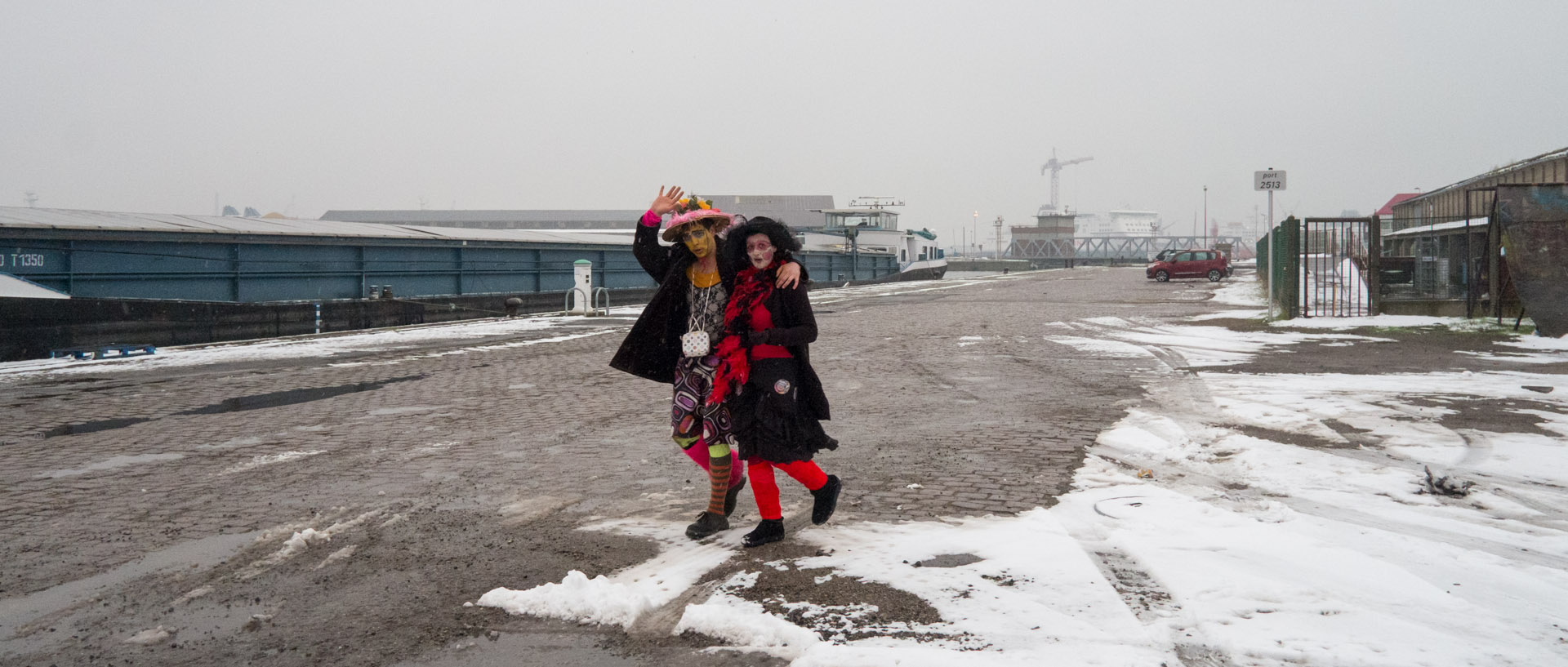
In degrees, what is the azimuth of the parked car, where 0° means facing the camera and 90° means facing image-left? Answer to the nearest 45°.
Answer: approximately 90°

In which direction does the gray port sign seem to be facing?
toward the camera

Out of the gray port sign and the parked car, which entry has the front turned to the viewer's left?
the parked car

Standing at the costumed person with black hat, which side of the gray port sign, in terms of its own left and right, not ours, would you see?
front

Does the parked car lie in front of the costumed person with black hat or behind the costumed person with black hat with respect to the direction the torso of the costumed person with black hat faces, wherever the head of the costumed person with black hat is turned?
behind

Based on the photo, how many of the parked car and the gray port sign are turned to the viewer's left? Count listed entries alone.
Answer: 1

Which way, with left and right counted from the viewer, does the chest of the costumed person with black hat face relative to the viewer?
facing the viewer and to the left of the viewer

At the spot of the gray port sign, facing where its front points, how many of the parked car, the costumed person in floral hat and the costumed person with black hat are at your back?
1

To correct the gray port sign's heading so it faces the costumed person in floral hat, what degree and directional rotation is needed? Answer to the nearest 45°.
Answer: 0° — it already faces them

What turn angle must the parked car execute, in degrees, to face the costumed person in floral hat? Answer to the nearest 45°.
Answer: approximately 90° to its left

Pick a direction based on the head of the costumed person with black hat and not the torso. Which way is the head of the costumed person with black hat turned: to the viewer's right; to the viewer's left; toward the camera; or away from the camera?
toward the camera
